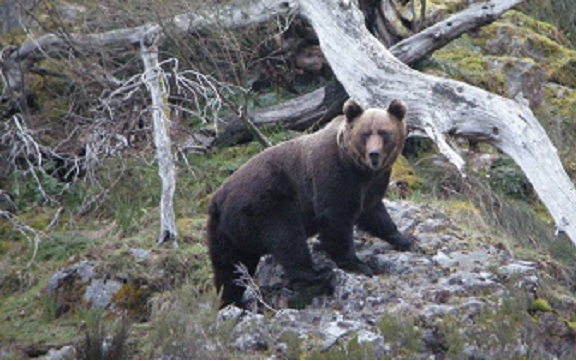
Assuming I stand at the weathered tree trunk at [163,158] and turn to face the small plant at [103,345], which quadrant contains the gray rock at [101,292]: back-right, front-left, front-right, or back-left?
front-right

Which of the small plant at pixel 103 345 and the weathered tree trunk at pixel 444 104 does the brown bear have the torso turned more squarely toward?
the weathered tree trunk

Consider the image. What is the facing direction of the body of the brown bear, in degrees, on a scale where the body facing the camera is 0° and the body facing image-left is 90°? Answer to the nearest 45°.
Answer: approximately 270°

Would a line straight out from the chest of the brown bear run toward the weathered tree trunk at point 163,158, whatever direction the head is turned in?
no

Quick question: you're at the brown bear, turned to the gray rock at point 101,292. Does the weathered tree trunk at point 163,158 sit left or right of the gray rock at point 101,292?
right

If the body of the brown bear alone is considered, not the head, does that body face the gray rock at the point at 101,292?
no

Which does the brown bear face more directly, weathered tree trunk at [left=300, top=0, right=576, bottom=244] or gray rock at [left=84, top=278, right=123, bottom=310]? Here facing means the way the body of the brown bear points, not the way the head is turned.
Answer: the weathered tree trunk

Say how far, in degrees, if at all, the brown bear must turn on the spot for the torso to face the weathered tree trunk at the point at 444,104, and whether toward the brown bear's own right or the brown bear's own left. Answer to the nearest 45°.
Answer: approximately 45° to the brown bear's own left

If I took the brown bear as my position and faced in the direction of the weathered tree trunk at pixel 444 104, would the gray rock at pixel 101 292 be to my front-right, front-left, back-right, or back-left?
back-left

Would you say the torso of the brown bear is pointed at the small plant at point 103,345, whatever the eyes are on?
no
